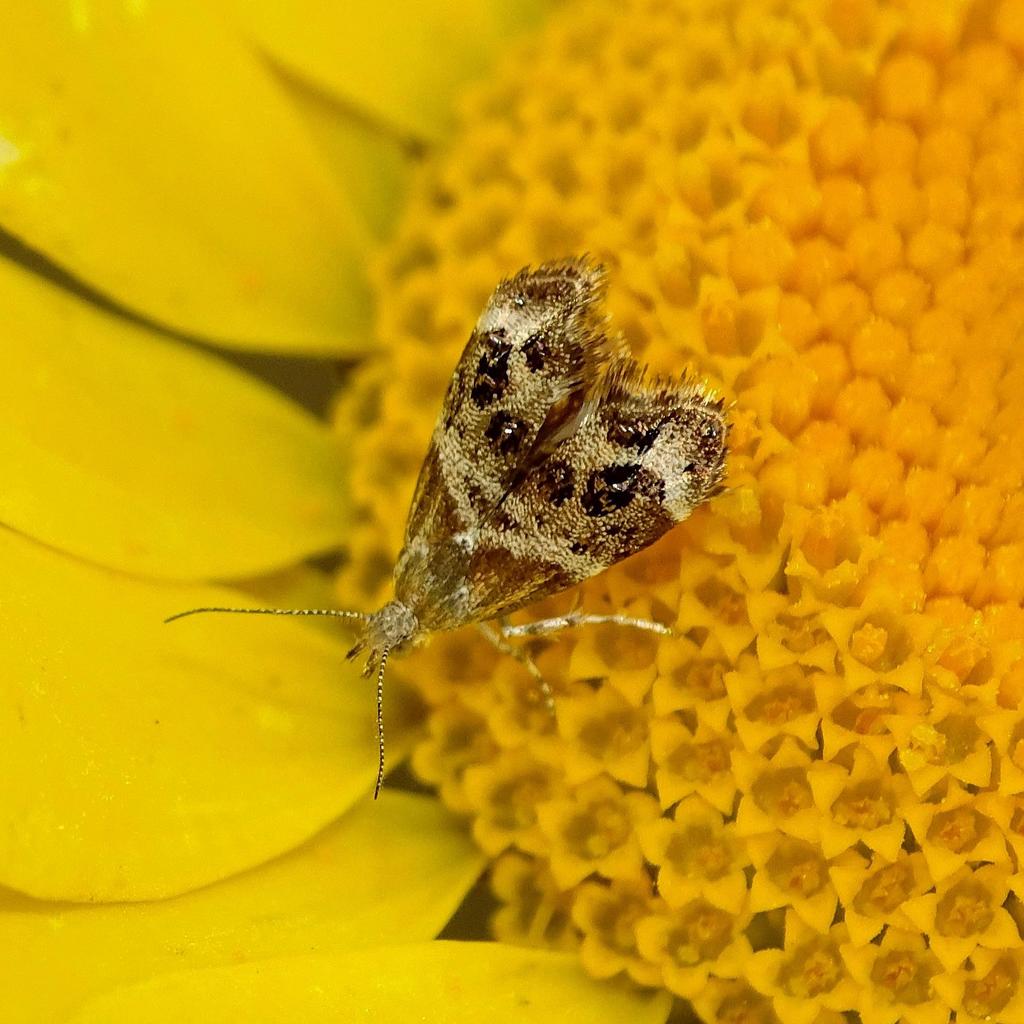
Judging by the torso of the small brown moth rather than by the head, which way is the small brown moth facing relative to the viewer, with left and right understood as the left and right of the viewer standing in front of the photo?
facing the viewer and to the left of the viewer
